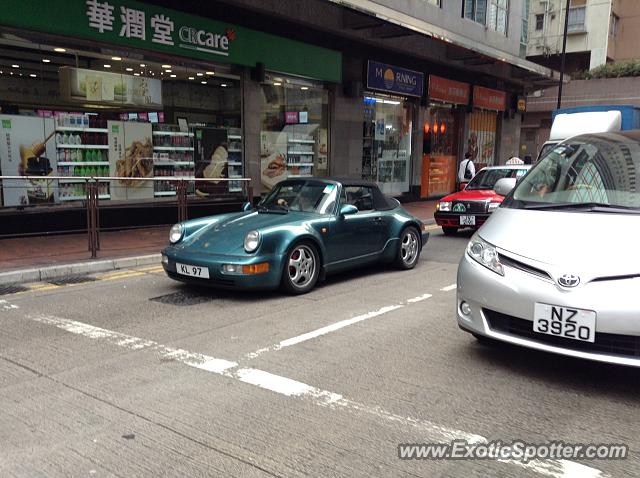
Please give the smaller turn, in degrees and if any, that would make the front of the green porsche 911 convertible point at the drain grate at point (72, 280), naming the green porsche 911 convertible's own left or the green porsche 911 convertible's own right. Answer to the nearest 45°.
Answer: approximately 45° to the green porsche 911 convertible's own right

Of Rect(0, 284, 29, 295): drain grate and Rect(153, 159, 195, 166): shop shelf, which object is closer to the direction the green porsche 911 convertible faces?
the drain grate

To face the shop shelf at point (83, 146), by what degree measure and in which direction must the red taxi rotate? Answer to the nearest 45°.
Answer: approximately 45° to its right

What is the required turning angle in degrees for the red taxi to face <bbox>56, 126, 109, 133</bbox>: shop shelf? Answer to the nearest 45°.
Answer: approximately 45° to its right

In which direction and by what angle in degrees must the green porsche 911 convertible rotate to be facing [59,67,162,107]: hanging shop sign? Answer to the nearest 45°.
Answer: approximately 90° to its right

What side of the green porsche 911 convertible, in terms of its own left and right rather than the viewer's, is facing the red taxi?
back

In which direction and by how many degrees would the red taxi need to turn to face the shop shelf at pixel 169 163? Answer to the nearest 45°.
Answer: approximately 45° to its right

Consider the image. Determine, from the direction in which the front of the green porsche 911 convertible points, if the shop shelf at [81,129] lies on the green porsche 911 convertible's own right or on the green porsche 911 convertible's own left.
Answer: on the green porsche 911 convertible's own right

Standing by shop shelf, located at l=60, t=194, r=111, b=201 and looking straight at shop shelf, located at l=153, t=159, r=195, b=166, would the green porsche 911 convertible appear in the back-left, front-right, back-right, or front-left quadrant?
back-right

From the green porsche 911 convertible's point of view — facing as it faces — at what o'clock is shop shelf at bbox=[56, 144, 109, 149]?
The shop shelf is roughly at 3 o'clock from the green porsche 911 convertible.

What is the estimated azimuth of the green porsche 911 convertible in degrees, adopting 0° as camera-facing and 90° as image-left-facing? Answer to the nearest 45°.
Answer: approximately 45°
